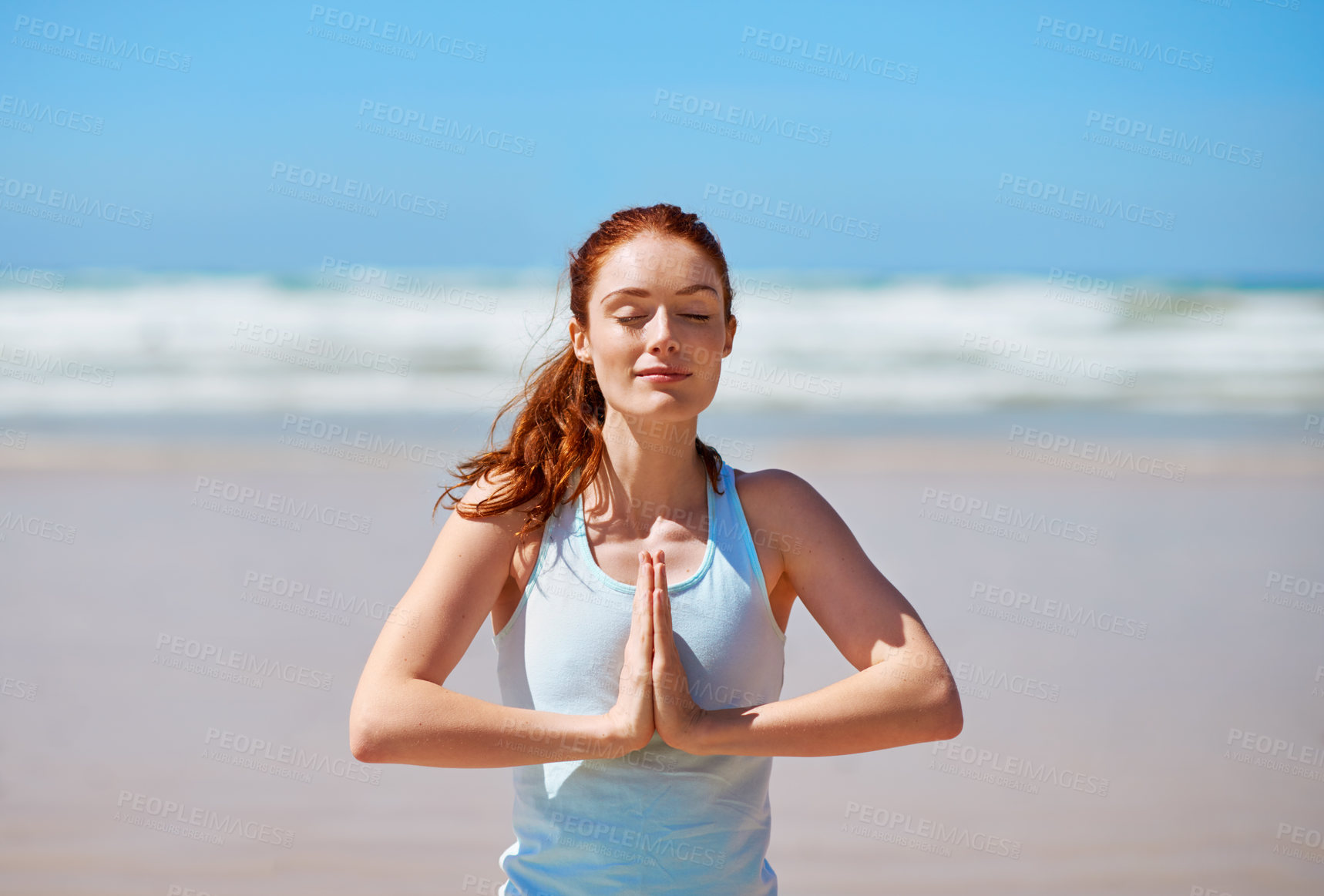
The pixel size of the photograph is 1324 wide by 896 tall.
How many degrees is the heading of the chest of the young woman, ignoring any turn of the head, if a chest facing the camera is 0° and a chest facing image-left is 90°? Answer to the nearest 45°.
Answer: approximately 0°
